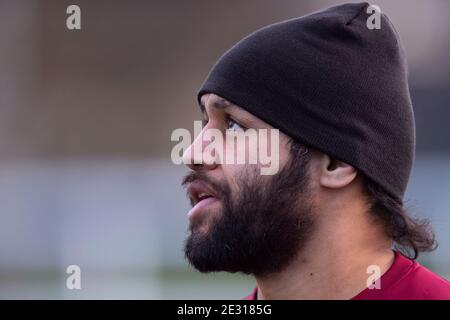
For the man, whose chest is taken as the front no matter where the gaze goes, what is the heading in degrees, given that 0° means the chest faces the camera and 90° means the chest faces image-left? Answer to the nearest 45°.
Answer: approximately 90°

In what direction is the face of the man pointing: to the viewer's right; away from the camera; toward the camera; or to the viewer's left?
to the viewer's left
